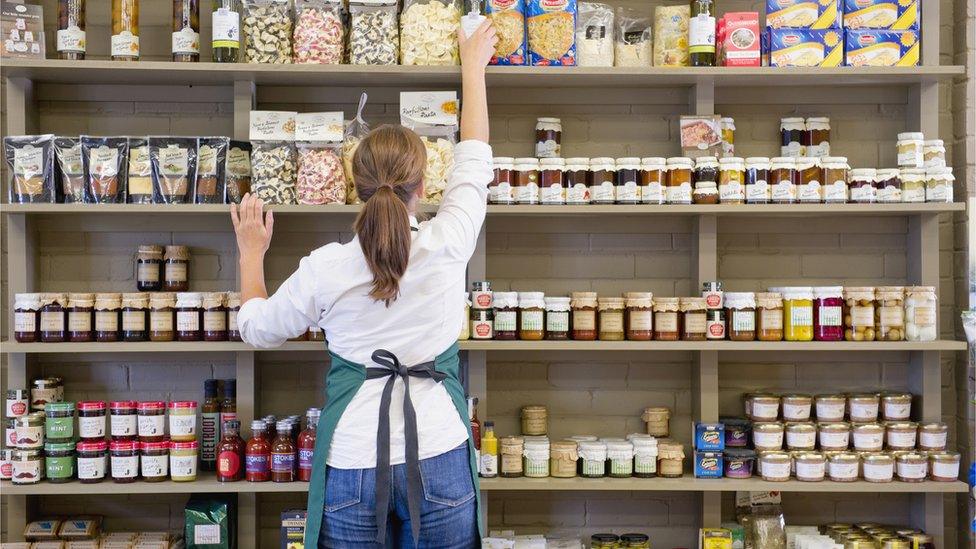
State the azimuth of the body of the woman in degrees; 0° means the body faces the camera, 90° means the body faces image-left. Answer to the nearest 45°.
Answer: approximately 180°

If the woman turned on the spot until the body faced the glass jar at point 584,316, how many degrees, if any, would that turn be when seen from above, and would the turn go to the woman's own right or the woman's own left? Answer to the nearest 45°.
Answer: approximately 45° to the woman's own right

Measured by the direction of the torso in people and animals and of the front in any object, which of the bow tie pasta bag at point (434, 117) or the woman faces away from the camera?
the woman

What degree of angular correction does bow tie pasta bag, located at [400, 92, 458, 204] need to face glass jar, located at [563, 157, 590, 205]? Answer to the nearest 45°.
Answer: approximately 90° to its left

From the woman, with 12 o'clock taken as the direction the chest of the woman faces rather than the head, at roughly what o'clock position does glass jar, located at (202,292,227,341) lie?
The glass jar is roughly at 11 o'clock from the woman.

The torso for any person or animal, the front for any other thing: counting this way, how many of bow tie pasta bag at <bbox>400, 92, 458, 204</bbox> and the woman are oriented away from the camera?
1
